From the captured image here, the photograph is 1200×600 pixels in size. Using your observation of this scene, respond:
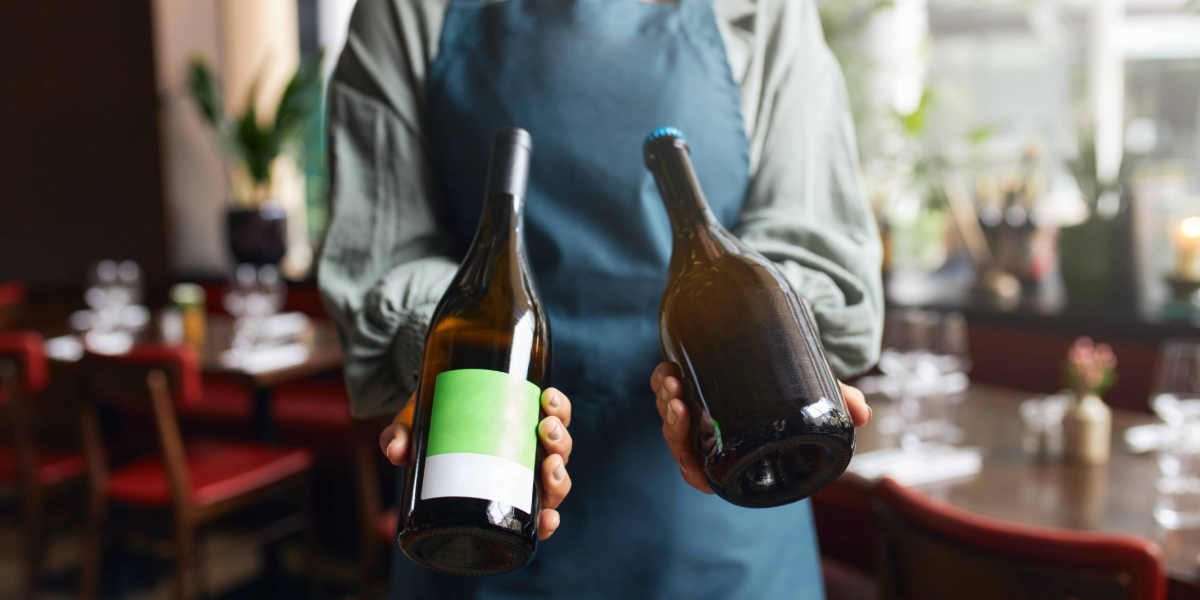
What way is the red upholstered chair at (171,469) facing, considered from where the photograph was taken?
facing away from the viewer and to the right of the viewer

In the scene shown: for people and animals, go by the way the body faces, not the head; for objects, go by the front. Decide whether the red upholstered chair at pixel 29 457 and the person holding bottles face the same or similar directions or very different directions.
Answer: very different directions

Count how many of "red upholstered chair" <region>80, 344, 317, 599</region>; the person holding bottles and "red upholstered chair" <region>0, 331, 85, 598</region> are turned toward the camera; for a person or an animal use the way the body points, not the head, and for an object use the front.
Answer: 1

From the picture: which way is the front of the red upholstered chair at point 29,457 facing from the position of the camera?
facing away from the viewer and to the right of the viewer
